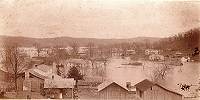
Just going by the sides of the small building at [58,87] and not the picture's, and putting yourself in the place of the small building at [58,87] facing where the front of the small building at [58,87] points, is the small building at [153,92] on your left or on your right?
on your left

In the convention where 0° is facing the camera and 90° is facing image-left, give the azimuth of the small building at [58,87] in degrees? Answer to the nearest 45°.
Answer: approximately 0°

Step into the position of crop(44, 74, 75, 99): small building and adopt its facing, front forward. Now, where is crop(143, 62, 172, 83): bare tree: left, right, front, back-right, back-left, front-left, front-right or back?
left
